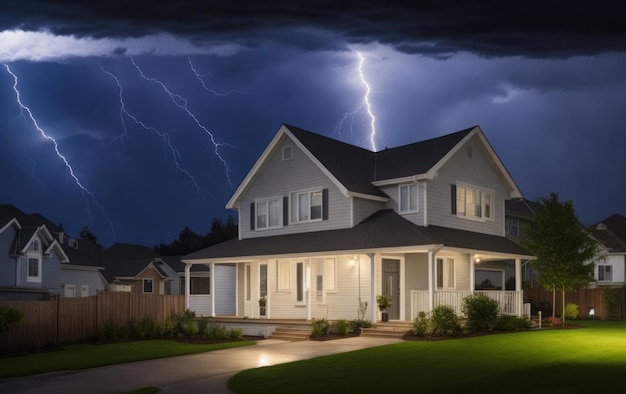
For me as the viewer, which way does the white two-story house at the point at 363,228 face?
facing the viewer and to the left of the viewer

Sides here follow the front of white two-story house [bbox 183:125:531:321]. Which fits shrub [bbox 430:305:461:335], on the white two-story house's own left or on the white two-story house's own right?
on the white two-story house's own left

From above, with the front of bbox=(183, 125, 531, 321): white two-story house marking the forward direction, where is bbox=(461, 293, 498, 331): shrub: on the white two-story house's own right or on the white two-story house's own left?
on the white two-story house's own left

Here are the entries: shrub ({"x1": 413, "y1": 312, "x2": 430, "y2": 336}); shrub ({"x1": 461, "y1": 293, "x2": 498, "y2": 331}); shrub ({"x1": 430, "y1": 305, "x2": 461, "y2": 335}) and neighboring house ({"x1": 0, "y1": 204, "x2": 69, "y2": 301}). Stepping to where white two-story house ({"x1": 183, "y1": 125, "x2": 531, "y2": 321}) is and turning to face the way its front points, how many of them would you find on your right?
1

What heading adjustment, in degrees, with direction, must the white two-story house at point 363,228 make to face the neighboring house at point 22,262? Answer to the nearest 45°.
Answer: approximately 90° to its right

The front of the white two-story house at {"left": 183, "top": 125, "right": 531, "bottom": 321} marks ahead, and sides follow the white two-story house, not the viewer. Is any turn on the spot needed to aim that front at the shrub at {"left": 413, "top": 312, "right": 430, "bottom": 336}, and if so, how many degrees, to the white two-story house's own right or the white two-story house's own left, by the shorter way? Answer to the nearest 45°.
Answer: approximately 45° to the white two-story house's own left

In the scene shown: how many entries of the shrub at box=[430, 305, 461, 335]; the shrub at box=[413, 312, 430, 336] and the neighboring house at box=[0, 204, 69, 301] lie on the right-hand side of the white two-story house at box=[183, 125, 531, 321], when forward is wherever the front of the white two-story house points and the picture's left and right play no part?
1
